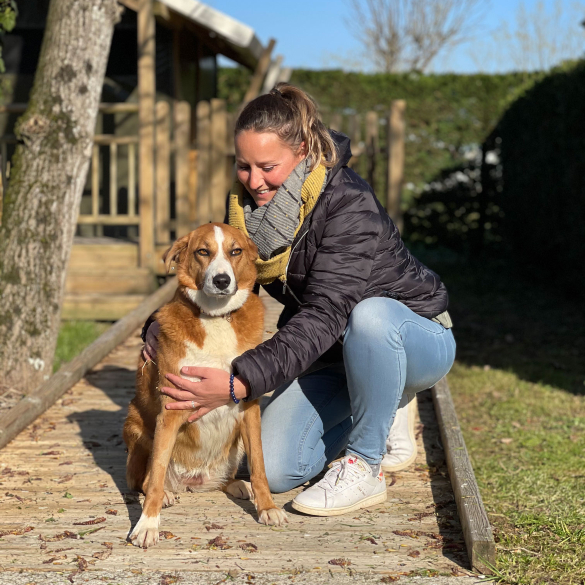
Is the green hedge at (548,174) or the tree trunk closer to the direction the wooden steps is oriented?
the tree trunk

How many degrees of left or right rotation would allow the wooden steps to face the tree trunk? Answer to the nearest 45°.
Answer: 0° — it already faces it

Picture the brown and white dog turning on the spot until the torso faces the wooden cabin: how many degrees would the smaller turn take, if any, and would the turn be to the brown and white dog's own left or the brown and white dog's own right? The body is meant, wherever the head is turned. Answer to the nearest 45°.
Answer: approximately 180°

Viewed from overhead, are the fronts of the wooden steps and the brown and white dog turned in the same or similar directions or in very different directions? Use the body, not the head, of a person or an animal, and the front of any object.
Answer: same or similar directions

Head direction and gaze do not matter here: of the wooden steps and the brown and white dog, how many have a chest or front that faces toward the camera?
2

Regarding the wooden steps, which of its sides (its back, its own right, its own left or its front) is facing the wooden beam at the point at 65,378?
front

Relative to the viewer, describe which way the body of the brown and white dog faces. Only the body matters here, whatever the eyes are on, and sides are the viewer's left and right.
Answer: facing the viewer

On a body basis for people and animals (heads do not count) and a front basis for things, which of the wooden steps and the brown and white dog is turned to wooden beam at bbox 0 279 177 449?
the wooden steps

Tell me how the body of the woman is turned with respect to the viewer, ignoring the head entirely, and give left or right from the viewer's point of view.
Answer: facing the viewer and to the left of the viewer

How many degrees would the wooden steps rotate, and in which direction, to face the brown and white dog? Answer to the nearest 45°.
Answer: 0° — it already faces it

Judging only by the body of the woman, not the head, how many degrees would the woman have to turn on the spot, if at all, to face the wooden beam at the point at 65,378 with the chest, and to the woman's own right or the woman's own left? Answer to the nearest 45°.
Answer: approximately 90° to the woman's own right

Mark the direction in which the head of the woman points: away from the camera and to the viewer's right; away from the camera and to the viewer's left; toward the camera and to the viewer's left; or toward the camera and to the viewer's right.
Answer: toward the camera and to the viewer's left
